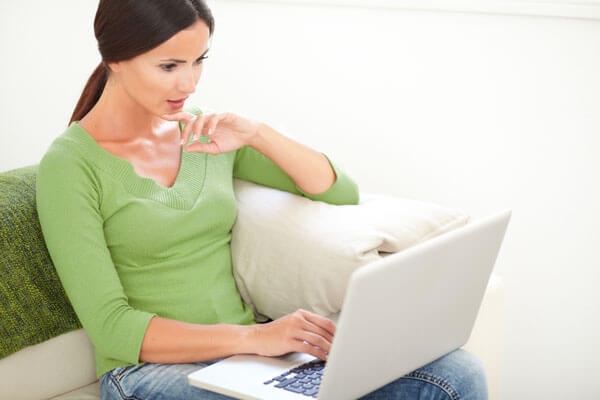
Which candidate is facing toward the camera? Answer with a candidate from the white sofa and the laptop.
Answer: the white sofa

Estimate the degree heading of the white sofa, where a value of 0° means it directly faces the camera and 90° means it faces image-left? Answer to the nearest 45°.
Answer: approximately 0°

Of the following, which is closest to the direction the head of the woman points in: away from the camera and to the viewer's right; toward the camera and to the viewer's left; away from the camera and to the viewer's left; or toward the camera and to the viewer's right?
toward the camera and to the viewer's right

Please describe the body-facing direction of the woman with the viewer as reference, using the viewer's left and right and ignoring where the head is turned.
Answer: facing the viewer and to the right of the viewer

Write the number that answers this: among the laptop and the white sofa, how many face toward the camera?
1

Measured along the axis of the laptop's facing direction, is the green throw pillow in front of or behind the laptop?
in front

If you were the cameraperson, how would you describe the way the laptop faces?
facing away from the viewer and to the left of the viewer
